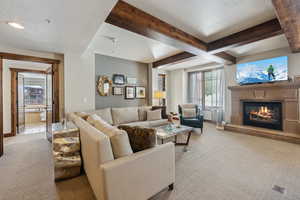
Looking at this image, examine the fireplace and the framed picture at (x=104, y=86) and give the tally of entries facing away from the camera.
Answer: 0

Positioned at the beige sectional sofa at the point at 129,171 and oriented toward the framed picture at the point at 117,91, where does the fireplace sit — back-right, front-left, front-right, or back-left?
front-right

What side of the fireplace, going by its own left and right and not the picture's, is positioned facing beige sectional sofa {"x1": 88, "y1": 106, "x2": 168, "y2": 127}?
front

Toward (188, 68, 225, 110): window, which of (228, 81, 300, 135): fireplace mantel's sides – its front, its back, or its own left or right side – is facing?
right

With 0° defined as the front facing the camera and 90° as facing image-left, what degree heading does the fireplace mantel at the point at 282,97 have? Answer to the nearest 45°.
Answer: approximately 45°

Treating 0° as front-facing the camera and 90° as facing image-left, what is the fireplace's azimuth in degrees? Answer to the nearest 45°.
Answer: approximately 45°

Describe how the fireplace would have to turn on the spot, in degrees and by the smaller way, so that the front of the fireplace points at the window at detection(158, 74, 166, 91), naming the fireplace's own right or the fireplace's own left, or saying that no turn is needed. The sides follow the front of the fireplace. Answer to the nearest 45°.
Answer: approximately 45° to the fireplace's own right

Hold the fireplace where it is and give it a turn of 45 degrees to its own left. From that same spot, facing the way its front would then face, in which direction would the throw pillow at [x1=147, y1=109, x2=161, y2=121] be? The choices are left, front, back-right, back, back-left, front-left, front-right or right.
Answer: front-right

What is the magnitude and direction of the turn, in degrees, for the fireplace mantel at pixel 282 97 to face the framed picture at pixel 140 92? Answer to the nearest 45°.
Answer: approximately 45° to its right

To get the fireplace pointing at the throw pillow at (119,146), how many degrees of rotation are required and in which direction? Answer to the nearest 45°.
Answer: approximately 45° to its left

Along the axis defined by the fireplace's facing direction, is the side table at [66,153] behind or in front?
in front
